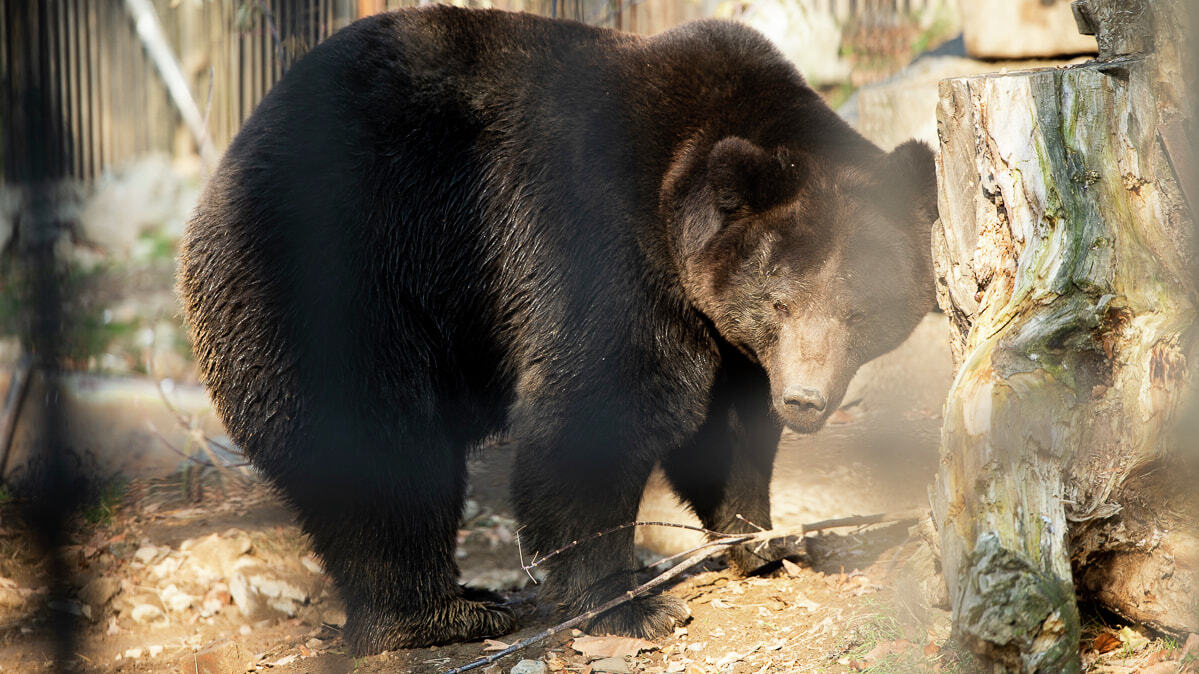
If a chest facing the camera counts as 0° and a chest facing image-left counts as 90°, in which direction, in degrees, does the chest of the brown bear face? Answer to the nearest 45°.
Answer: approximately 270°

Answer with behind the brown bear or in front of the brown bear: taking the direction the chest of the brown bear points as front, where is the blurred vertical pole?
behind

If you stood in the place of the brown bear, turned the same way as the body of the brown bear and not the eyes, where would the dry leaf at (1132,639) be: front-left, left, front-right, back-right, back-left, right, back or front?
front-right
